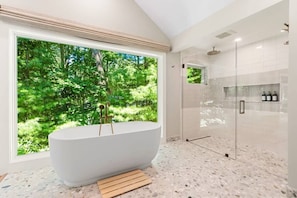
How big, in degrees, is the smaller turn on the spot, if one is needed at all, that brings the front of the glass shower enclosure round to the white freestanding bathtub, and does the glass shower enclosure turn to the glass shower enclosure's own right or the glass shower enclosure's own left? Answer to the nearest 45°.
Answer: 0° — it already faces it

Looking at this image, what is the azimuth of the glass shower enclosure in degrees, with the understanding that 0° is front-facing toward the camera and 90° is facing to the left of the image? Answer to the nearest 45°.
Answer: approximately 45°

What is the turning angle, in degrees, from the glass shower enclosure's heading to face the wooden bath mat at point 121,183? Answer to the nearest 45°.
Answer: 0° — it already faces it
